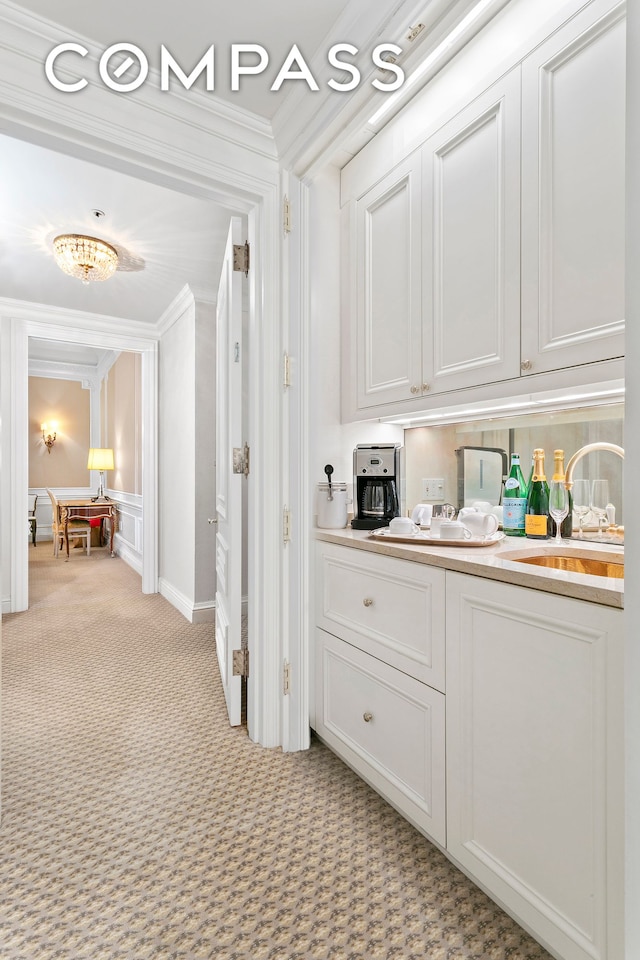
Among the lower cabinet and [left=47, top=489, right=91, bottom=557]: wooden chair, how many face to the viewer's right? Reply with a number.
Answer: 1

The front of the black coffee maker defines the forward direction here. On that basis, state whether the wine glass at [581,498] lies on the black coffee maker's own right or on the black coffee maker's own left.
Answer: on the black coffee maker's own left

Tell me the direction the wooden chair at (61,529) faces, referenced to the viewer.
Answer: facing to the right of the viewer

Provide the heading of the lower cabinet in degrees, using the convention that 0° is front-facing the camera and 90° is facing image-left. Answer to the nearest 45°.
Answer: approximately 45°

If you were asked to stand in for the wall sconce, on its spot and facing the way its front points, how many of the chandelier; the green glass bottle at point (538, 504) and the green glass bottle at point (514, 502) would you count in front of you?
3
